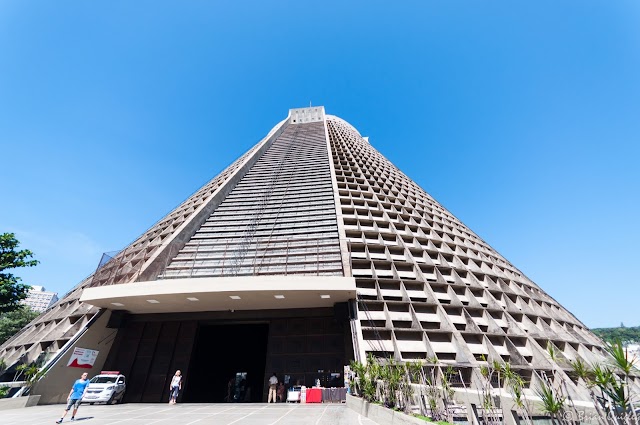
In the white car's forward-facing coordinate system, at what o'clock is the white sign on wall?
The white sign on wall is roughly at 3 o'clock from the white car.

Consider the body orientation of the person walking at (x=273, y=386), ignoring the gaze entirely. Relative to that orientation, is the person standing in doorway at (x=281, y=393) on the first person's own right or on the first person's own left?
on the first person's own right

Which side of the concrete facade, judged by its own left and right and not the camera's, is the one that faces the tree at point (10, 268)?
right

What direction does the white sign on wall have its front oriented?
toward the camera

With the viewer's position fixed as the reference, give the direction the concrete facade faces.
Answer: facing the viewer

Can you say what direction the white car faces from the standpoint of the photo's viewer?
facing the viewer and to the left of the viewer

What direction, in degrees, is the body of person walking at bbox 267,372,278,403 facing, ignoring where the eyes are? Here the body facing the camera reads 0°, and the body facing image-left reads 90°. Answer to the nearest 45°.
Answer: approximately 180°
